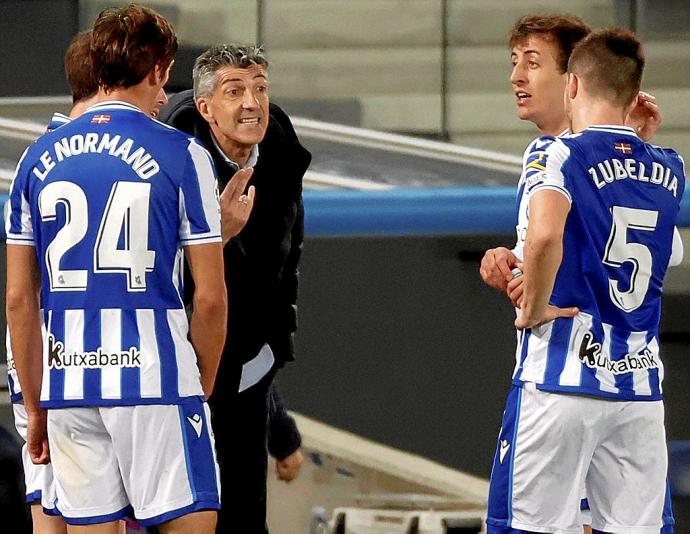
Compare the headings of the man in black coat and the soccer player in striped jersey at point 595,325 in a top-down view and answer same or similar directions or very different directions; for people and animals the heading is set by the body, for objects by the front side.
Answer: very different directions

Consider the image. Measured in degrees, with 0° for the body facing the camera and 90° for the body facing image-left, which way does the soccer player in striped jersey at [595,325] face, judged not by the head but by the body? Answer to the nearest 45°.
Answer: approximately 135°

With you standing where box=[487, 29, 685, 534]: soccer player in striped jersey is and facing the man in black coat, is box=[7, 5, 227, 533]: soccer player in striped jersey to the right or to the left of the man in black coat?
left

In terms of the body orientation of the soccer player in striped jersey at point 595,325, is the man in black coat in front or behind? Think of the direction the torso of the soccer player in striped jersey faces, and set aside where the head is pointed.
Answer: in front

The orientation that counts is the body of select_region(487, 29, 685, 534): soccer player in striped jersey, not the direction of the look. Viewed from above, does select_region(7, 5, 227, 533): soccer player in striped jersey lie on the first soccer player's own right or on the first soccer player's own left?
on the first soccer player's own left

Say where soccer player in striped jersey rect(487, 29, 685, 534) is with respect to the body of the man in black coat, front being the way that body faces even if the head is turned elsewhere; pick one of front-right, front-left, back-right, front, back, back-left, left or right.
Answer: left

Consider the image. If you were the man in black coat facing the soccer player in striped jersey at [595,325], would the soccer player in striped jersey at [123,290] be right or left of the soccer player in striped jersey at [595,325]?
right

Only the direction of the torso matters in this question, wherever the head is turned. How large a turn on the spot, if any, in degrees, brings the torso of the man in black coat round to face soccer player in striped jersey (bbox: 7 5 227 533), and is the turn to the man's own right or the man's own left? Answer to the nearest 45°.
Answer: approximately 45° to the man's own right
